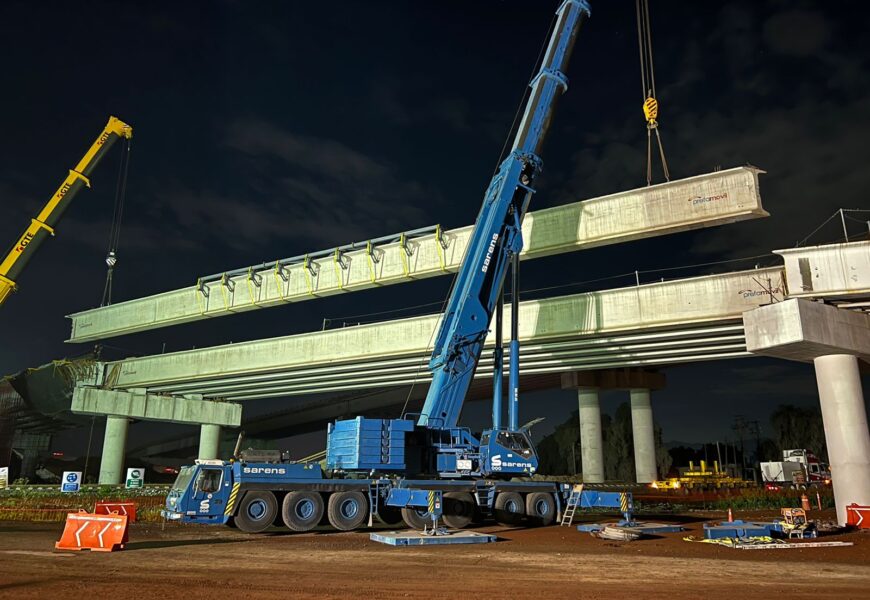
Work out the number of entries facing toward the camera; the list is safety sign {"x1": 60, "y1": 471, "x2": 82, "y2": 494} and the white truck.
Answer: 1

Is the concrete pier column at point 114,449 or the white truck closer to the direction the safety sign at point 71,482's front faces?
the white truck

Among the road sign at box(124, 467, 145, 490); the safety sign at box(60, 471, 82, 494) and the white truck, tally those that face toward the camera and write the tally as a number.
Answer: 2

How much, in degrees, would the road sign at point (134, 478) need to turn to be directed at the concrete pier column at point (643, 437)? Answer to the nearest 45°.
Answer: approximately 90° to its left

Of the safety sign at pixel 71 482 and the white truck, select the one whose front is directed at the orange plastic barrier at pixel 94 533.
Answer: the safety sign

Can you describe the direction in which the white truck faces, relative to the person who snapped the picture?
facing to the right of the viewer

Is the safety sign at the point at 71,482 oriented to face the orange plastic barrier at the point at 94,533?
yes

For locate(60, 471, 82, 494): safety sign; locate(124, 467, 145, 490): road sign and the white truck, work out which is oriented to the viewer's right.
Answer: the white truck

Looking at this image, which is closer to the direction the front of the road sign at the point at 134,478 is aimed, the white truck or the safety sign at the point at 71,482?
the safety sign

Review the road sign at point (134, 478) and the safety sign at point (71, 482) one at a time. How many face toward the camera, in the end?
2

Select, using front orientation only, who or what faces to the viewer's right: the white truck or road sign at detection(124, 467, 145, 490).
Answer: the white truck

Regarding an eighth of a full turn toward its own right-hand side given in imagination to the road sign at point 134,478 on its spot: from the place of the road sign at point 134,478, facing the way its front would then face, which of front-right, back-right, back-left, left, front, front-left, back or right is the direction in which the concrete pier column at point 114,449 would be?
back-right
